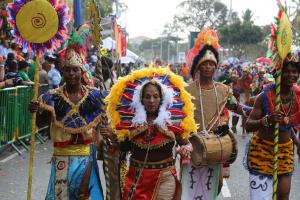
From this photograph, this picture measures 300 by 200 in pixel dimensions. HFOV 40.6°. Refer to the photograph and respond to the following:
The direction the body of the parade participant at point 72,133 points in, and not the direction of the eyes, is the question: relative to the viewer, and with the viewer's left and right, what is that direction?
facing the viewer

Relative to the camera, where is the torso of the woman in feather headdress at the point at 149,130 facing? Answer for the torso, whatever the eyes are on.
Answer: toward the camera

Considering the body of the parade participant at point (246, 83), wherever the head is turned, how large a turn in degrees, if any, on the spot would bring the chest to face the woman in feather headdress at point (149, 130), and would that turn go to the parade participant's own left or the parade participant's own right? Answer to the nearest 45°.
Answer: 0° — they already face them

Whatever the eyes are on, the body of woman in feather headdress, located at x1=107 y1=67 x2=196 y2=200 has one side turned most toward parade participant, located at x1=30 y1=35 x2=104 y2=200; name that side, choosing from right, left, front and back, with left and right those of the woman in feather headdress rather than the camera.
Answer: right

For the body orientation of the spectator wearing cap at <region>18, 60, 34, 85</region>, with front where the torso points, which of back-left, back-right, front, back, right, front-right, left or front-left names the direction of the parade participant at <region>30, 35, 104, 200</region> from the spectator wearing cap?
right

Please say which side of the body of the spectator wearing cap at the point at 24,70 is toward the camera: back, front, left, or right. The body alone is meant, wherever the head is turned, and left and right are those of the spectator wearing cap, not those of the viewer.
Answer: right

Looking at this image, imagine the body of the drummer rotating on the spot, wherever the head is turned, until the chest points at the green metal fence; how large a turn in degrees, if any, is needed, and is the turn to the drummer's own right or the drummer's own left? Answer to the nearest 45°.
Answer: approximately 135° to the drummer's own right

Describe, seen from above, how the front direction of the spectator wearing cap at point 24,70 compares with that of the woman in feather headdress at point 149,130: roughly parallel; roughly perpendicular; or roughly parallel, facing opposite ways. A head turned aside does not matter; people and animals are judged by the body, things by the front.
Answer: roughly perpendicular

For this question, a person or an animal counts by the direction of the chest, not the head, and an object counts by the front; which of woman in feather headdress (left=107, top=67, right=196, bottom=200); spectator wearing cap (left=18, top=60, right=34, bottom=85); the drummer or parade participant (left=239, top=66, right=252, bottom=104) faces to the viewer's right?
the spectator wearing cap

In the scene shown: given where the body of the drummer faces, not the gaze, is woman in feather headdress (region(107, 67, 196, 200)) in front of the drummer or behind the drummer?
in front

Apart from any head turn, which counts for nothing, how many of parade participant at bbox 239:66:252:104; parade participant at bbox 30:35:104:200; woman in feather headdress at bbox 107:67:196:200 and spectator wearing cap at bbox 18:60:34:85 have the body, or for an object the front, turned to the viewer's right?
1

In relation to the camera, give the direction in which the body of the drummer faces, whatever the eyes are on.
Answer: toward the camera
